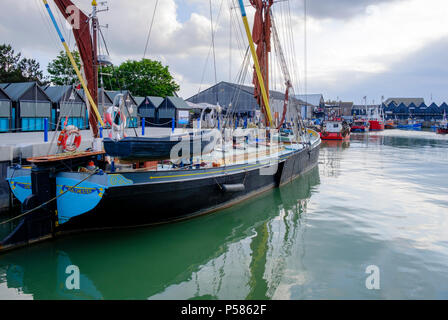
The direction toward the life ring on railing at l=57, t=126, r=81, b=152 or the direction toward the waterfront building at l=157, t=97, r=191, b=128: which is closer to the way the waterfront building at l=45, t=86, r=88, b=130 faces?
the life ring on railing

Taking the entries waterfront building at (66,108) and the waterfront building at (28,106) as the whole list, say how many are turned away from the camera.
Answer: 0

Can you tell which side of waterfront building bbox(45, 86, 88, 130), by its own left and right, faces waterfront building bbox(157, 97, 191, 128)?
left

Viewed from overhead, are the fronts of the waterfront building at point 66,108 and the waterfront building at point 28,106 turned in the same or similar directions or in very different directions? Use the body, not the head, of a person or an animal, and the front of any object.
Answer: same or similar directions

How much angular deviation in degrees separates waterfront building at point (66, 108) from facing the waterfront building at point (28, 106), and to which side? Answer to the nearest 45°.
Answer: approximately 90° to its right

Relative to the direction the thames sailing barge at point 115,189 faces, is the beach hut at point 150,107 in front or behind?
in front

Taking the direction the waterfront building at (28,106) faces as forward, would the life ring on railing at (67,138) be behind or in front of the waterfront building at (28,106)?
in front

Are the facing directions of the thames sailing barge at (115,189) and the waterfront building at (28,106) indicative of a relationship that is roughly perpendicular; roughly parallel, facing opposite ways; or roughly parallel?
roughly perpendicular

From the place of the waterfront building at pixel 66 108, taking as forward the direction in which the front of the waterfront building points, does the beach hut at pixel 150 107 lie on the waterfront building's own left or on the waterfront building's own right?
on the waterfront building's own left

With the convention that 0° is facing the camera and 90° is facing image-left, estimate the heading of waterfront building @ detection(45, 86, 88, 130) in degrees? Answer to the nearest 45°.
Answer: approximately 315°

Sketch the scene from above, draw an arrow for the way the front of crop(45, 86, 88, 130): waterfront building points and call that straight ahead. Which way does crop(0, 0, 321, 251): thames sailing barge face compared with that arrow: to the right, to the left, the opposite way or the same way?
to the left

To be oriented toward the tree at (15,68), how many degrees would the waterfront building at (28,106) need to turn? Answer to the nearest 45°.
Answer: approximately 135° to its left
